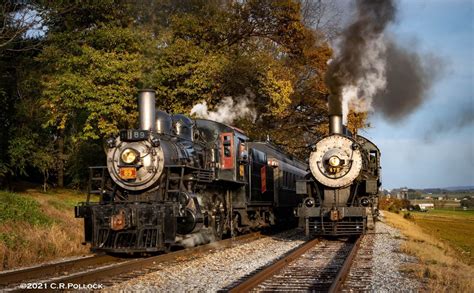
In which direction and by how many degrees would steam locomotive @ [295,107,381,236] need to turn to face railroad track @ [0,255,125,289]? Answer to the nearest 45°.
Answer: approximately 45° to its right

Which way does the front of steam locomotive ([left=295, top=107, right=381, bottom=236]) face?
toward the camera

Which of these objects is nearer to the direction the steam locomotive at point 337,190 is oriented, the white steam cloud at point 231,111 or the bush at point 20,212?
the bush

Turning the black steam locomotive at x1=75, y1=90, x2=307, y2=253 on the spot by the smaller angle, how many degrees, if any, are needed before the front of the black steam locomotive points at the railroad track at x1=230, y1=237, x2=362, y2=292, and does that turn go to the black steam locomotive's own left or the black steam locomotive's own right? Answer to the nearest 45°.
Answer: approximately 90° to the black steam locomotive's own left

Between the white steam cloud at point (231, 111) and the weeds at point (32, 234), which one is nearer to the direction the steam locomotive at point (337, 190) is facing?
the weeds

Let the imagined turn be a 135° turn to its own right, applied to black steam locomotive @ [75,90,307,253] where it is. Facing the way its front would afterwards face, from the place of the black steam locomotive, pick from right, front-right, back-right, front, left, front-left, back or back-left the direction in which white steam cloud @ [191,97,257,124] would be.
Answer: front

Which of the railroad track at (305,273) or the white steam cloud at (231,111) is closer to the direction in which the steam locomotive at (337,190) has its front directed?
the railroad track

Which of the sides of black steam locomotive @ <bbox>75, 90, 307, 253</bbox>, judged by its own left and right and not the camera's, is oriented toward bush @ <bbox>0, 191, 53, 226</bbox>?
right

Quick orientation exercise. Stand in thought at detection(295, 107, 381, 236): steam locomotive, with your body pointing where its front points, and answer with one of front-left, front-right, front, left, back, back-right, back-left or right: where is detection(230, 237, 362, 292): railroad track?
front

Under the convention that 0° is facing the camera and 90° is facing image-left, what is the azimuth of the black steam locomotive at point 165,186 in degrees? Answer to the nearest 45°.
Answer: approximately 45°

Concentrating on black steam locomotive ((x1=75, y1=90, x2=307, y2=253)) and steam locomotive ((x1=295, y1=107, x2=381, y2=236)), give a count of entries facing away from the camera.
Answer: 0

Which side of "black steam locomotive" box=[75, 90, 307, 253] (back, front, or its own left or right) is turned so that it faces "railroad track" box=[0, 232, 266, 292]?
front
